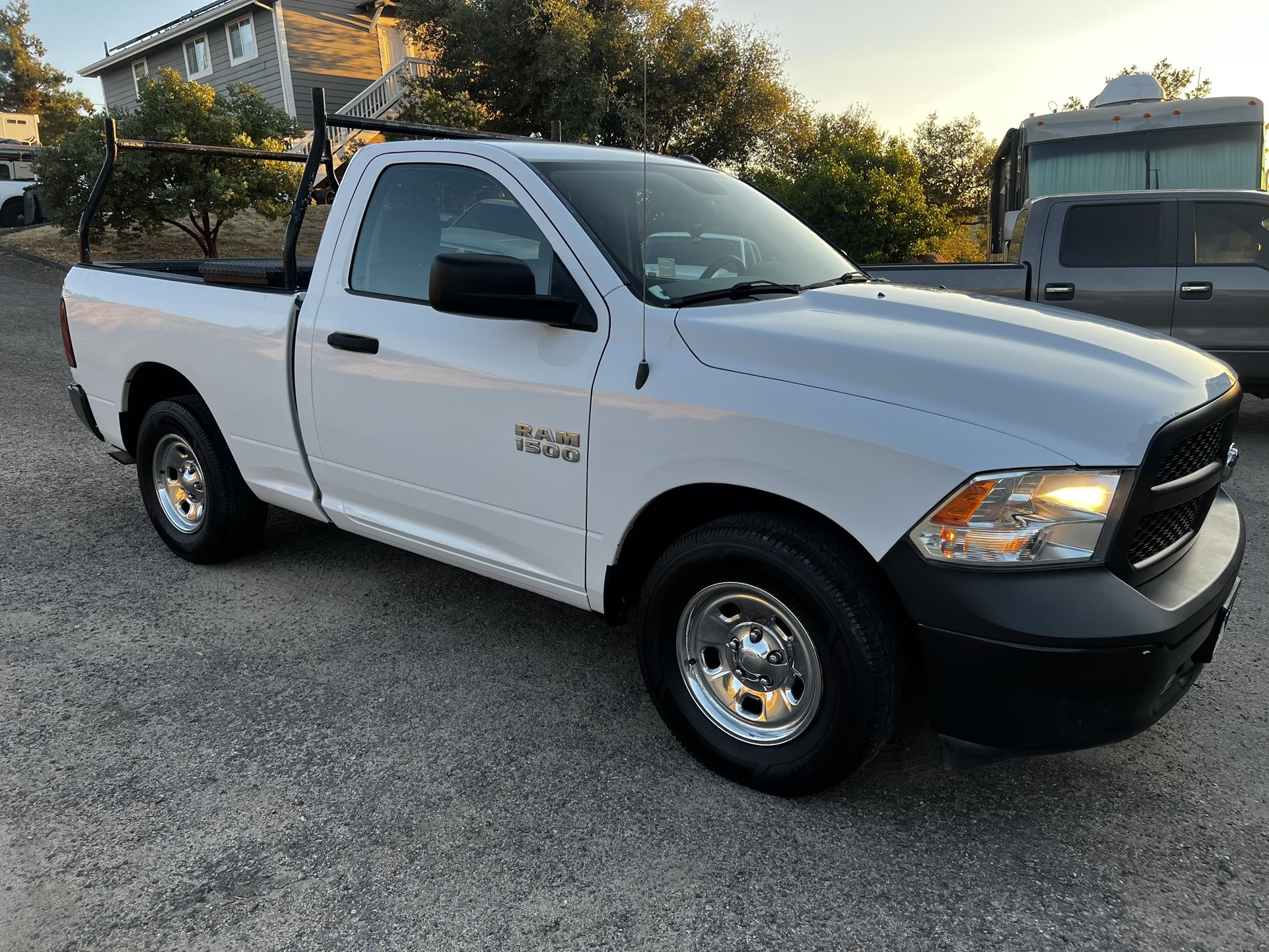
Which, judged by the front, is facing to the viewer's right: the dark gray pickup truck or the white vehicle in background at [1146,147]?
the dark gray pickup truck

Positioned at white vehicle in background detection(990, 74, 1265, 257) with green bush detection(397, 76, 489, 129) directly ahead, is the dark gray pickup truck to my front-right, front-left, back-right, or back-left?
back-left

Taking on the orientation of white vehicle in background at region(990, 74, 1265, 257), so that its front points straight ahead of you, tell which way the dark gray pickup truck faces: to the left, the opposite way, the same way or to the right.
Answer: to the left

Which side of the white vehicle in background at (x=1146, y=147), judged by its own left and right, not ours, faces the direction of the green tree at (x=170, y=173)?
right

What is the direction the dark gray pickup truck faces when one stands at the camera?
facing to the right of the viewer

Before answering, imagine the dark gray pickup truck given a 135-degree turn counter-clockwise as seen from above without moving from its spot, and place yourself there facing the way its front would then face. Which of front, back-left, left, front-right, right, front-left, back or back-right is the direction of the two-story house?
front

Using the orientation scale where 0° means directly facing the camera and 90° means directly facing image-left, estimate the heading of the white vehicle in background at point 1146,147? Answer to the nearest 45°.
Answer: approximately 0°

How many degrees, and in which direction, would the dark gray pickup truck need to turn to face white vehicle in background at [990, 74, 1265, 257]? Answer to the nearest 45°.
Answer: approximately 90° to its left

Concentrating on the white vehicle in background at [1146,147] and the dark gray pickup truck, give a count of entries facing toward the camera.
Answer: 1
